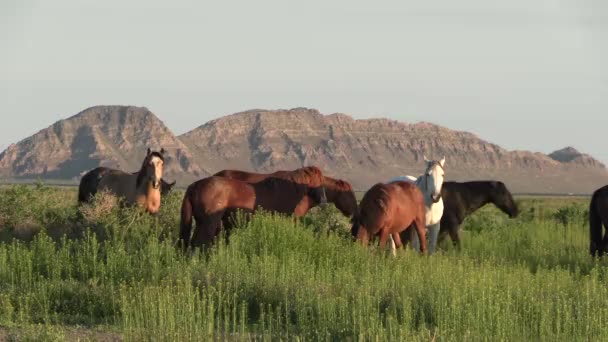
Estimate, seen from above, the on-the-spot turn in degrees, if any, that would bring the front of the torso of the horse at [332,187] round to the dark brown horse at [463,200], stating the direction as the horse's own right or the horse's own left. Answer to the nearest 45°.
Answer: approximately 45° to the horse's own left

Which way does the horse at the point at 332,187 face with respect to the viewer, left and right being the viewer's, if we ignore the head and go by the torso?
facing to the right of the viewer

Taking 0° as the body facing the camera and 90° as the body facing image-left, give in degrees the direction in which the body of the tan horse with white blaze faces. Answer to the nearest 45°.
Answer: approximately 315°

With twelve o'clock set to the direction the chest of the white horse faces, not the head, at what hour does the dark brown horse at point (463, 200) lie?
The dark brown horse is roughly at 8 o'clock from the white horse.

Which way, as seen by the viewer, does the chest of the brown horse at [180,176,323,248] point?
to the viewer's right

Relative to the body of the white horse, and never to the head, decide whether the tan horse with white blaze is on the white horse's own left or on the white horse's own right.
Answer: on the white horse's own right

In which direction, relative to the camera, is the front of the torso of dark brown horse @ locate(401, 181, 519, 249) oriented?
to the viewer's right

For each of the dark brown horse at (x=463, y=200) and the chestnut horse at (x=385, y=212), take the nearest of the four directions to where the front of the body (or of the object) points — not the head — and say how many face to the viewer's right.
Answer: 1

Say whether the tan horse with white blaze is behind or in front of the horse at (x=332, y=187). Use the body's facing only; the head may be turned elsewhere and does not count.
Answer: behind
